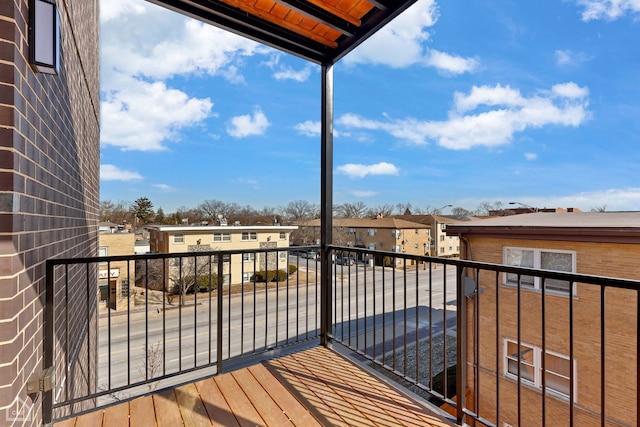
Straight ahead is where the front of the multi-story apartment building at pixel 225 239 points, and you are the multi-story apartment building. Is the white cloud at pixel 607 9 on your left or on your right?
on your left

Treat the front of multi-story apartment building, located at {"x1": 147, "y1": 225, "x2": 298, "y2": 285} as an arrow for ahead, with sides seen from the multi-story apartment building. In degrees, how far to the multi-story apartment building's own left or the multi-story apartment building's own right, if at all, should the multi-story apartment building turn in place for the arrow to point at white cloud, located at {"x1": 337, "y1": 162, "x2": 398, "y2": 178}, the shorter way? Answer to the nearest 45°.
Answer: approximately 135° to the multi-story apartment building's own left

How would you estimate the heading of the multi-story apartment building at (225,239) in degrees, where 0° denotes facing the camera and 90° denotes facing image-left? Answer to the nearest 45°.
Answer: approximately 0°

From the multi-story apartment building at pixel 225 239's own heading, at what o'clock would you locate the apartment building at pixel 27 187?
The apartment building is roughly at 12 o'clock from the multi-story apartment building.

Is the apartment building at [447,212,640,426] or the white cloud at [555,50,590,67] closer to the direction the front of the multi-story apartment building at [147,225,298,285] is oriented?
the apartment building

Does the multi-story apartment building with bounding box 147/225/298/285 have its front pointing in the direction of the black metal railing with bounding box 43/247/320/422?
yes

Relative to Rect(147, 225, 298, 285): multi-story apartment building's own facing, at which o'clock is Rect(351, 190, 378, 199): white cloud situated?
The white cloud is roughly at 8 o'clock from the multi-story apartment building.
